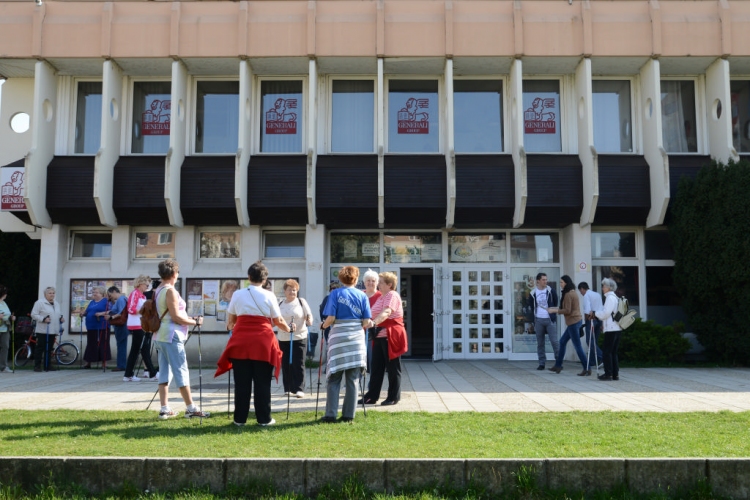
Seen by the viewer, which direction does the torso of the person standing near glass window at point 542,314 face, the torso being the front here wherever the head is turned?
toward the camera

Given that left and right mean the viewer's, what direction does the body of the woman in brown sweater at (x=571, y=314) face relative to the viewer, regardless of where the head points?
facing to the left of the viewer

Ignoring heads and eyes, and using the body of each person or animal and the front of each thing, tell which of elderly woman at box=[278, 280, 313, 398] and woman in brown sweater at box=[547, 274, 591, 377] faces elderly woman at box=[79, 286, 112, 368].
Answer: woman in brown sweater at box=[547, 274, 591, 377]

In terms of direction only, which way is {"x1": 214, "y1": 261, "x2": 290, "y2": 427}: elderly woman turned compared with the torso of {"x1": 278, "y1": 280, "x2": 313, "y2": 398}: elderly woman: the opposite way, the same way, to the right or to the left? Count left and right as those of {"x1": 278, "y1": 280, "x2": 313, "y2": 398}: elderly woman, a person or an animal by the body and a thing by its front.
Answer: the opposite way

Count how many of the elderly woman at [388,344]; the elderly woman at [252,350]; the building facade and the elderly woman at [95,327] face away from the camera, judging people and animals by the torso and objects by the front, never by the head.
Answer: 1

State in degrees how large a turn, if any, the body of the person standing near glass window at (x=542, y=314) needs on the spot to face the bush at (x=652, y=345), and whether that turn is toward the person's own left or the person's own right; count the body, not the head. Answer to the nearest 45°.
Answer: approximately 135° to the person's own left

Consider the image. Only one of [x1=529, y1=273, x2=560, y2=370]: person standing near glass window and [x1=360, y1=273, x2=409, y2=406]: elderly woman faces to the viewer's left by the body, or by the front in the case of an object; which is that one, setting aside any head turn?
the elderly woman

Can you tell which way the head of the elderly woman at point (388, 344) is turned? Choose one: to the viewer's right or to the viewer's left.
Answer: to the viewer's left

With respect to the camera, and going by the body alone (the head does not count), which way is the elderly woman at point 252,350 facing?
away from the camera

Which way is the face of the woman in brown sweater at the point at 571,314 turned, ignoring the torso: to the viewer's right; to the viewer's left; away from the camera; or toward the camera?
to the viewer's left

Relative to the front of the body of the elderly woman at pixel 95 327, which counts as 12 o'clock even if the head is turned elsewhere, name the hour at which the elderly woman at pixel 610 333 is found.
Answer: the elderly woman at pixel 610 333 is roughly at 9 o'clock from the elderly woman at pixel 95 327.

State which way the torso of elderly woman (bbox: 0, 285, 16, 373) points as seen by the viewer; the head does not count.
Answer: to the viewer's right

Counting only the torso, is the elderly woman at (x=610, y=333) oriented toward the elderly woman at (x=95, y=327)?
yes

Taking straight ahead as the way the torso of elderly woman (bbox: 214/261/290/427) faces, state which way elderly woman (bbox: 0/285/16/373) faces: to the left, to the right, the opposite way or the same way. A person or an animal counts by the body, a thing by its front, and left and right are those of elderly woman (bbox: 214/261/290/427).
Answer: to the right

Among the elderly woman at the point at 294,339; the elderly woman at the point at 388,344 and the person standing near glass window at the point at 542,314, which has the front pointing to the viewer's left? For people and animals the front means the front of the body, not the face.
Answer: the elderly woman at the point at 388,344

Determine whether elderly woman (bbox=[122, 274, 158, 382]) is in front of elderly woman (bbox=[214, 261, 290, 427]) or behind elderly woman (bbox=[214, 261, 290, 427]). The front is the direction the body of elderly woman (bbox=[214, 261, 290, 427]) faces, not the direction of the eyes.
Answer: in front

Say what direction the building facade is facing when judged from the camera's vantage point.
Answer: facing the viewer

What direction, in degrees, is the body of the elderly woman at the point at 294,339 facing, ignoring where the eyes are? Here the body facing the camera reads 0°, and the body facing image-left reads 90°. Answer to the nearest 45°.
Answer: approximately 0°
